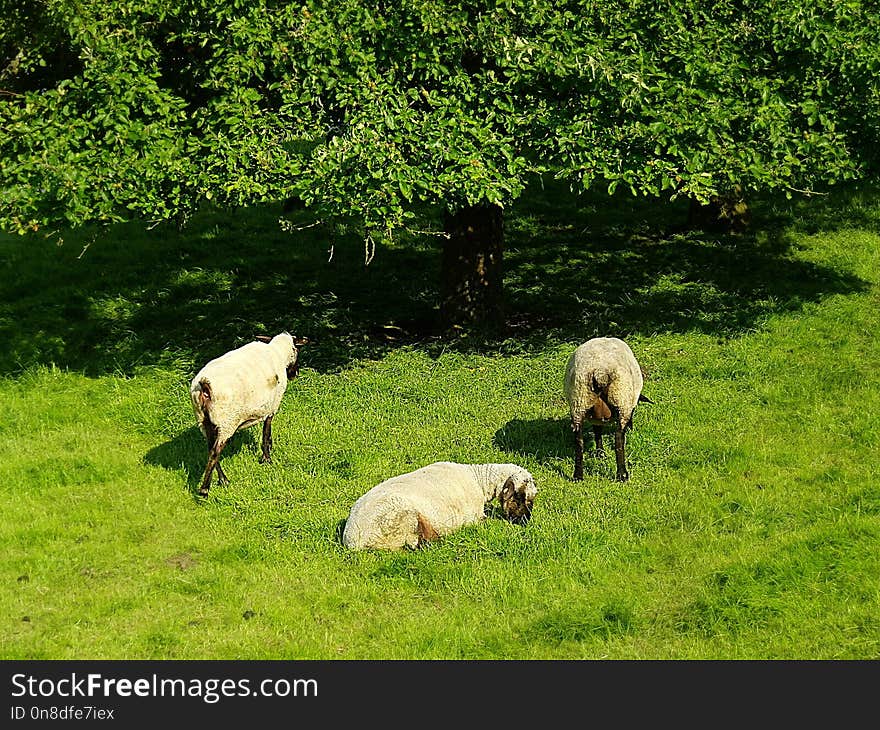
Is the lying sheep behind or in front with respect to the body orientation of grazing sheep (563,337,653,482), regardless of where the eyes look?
behind

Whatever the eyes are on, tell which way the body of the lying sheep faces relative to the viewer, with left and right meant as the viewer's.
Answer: facing away from the viewer and to the right of the viewer

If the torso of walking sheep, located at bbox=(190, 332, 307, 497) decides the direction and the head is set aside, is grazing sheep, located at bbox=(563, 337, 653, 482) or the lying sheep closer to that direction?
the grazing sheep

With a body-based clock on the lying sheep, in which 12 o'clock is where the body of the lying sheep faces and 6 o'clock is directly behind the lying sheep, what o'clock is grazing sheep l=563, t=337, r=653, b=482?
The grazing sheep is roughly at 12 o'clock from the lying sheep.

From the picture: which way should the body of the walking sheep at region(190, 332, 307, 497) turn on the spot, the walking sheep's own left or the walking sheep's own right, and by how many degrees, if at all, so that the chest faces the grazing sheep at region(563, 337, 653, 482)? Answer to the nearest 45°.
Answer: approximately 45° to the walking sheep's own right

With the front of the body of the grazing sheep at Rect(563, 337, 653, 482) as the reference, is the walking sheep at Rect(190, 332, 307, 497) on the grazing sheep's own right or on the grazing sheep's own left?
on the grazing sheep's own left

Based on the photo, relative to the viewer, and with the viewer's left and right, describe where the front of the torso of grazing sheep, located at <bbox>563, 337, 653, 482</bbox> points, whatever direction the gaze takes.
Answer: facing away from the viewer

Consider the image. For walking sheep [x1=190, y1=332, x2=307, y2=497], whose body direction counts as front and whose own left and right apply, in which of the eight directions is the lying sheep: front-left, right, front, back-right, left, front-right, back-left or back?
right

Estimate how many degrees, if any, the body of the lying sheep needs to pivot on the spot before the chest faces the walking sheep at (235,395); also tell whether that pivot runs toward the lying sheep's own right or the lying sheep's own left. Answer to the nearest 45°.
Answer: approximately 90° to the lying sheep's own left

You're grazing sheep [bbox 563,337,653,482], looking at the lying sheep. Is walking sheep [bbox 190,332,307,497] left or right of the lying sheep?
right

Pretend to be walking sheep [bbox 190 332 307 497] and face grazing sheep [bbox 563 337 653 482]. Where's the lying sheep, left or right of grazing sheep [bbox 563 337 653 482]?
right

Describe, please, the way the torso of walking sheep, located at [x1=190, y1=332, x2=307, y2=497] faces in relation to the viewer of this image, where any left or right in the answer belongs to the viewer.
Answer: facing away from the viewer and to the right of the viewer
